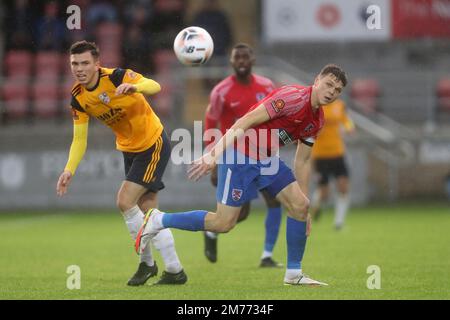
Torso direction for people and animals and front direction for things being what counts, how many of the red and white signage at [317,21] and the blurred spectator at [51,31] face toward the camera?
2

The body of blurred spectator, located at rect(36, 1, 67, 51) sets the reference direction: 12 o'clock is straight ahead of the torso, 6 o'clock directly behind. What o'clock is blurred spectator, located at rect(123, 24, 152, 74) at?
blurred spectator, located at rect(123, 24, 152, 74) is roughly at 10 o'clock from blurred spectator, located at rect(36, 1, 67, 51).

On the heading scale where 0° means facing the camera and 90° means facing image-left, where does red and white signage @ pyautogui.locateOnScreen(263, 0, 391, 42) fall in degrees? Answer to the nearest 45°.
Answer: approximately 0°

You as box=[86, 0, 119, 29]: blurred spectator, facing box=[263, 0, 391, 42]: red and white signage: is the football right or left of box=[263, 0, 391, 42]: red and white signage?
right

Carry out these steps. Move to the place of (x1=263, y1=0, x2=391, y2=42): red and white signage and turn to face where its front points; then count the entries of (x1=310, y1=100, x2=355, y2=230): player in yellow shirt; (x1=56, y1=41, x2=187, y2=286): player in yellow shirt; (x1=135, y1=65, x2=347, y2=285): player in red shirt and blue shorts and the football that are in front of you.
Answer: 4

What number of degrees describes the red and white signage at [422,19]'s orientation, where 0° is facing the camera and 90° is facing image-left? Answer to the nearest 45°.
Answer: approximately 0°

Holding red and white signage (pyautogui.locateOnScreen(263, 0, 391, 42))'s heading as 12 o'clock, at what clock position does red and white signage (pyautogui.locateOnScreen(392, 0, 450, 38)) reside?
red and white signage (pyautogui.locateOnScreen(392, 0, 450, 38)) is roughly at 9 o'clock from red and white signage (pyautogui.locateOnScreen(263, 0, 391, 42)).
